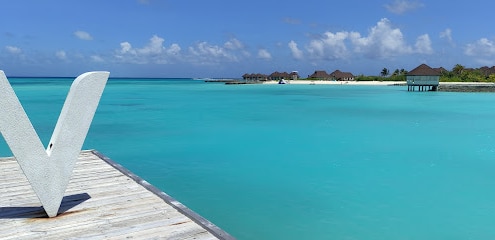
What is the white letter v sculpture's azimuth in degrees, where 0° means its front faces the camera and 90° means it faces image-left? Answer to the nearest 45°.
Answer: approximately 0°
